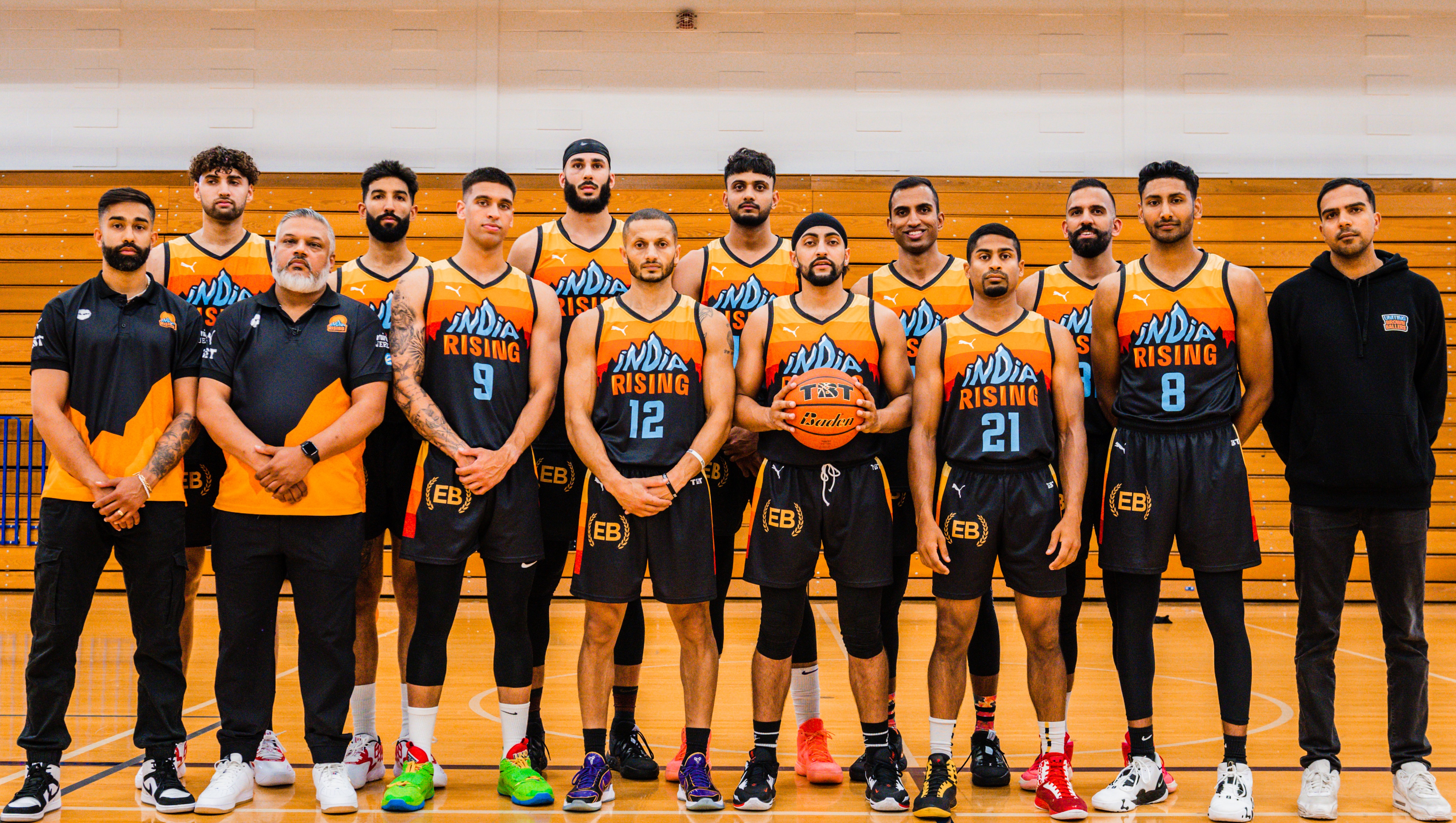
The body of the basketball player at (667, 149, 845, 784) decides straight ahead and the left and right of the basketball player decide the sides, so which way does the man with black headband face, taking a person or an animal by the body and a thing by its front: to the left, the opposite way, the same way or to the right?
the same way

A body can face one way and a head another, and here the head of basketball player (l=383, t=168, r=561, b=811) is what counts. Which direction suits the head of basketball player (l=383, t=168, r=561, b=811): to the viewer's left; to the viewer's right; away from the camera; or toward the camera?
toward the camera

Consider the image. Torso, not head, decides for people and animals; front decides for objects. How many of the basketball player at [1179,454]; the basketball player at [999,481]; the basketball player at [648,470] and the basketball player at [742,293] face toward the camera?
4

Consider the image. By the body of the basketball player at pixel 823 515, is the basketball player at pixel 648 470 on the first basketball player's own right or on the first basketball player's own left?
on the first basketball player's own right

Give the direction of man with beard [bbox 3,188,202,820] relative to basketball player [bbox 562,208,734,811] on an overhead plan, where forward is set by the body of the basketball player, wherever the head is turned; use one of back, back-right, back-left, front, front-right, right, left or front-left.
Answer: right

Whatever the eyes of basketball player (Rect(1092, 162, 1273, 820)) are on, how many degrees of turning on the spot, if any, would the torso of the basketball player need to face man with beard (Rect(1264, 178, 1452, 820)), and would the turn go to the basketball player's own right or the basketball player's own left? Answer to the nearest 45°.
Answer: approximately 90° to the basketball player's own left

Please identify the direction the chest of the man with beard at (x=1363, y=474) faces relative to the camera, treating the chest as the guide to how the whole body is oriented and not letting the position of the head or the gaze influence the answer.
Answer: toward the camera

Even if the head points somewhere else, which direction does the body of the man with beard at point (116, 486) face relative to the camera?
toward the camera

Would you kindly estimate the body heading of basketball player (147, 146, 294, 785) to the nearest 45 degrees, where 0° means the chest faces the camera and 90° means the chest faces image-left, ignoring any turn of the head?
approximately 0°

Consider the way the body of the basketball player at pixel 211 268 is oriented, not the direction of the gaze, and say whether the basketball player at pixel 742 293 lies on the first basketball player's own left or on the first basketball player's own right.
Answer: on the first basketball player's own left

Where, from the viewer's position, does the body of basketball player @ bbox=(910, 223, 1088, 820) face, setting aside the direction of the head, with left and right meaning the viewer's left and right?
facing the viewer

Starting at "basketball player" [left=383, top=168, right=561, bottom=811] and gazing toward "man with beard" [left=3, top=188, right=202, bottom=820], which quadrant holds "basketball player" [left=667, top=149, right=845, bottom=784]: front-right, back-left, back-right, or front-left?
back-right

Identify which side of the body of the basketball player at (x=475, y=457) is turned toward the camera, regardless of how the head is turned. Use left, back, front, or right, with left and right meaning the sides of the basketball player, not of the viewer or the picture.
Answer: front

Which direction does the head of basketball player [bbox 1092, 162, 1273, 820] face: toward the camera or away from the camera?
toward the camera
